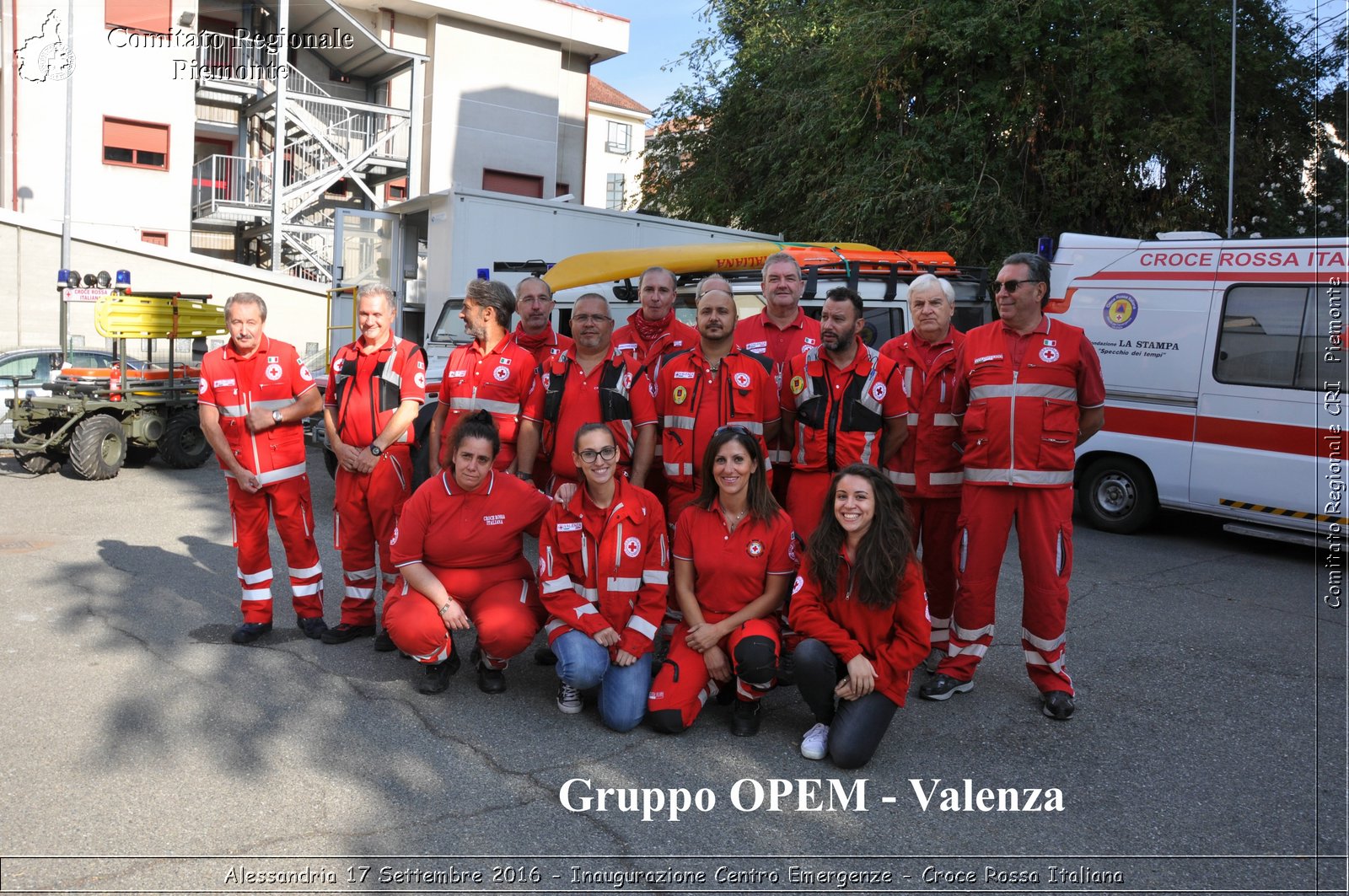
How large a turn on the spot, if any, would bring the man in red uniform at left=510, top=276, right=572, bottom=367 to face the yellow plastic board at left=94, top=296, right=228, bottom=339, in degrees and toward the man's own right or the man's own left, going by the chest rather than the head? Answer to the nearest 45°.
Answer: approximately 135° to the man's own right

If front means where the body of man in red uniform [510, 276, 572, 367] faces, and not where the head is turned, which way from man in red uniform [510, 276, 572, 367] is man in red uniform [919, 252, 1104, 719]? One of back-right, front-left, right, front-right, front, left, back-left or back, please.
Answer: front-left

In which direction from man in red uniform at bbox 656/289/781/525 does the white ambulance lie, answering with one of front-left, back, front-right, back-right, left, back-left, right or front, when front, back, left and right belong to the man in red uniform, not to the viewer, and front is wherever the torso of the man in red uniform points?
back-left

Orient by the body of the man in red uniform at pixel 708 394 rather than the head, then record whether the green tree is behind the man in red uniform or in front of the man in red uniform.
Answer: behind

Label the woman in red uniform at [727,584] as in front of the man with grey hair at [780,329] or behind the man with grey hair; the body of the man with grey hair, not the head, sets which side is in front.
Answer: in front

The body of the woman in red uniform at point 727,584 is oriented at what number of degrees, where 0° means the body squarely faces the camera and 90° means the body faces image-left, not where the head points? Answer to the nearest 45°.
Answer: approximately 0°
